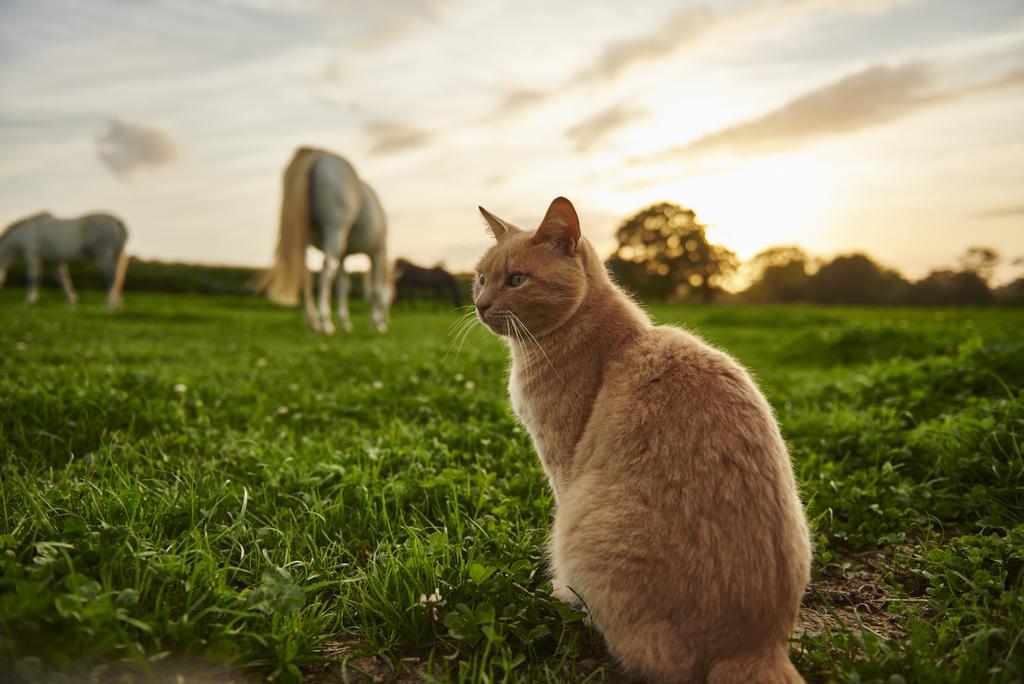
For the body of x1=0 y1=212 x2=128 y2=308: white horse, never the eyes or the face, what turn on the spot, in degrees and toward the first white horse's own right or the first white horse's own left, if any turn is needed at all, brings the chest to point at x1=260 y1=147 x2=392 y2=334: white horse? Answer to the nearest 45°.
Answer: approximately 90° to the first white horse's own left

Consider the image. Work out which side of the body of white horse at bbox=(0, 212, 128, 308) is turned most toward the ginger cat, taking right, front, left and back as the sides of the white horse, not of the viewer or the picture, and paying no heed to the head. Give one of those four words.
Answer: left

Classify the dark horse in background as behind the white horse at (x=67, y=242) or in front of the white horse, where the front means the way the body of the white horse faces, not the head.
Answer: behind

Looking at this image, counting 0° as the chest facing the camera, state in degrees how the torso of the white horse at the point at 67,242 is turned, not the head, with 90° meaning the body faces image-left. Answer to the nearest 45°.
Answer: approximately 90°

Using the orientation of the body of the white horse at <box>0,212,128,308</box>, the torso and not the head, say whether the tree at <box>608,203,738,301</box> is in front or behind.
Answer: behind

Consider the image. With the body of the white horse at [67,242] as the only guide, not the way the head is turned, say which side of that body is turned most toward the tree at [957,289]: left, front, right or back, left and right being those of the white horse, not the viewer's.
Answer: back
